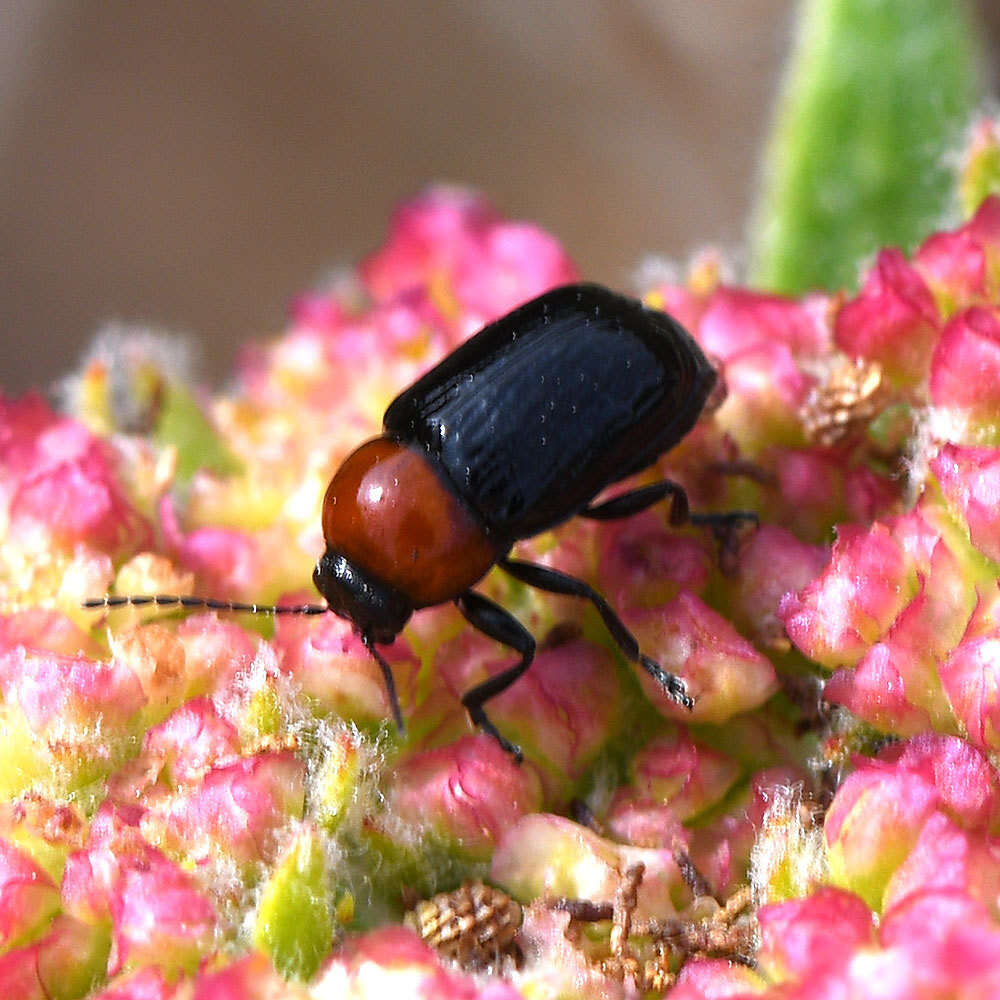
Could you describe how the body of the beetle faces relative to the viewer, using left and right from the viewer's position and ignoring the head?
facing the viewer and to the left of the viewer
